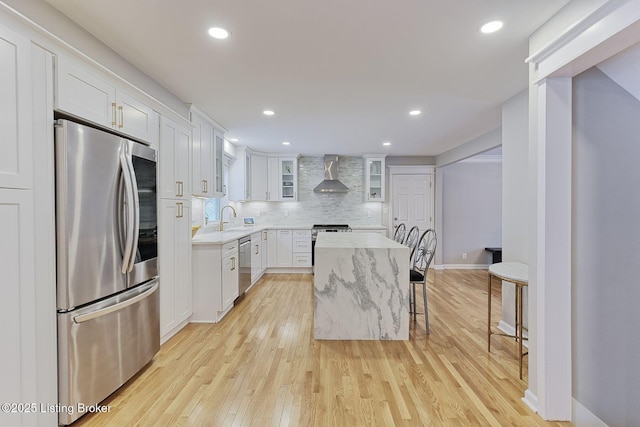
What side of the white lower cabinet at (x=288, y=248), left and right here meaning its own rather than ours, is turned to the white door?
left

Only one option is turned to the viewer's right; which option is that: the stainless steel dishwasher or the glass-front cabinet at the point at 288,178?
the stainless steel dishwasher

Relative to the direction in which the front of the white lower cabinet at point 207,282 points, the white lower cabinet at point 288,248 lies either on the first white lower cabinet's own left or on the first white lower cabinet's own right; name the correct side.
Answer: on the first white lower cabinet's own left

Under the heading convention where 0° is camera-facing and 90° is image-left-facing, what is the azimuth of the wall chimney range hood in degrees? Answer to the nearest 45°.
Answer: approximately 0°

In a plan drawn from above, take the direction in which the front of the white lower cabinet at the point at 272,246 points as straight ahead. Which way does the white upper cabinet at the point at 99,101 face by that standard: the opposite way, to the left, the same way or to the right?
to the left

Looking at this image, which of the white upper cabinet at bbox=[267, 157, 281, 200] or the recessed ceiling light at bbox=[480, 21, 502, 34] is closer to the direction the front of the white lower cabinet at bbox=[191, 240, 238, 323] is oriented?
the recessed ceiling light

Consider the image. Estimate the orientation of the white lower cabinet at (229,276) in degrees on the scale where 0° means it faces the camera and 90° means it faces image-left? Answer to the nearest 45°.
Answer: approximately 270°

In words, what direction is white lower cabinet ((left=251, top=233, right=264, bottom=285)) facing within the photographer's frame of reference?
facing to the right of the viewer

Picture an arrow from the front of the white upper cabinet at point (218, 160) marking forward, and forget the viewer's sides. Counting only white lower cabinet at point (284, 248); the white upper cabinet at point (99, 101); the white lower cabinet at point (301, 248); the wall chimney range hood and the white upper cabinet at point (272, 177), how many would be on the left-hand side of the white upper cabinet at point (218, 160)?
4

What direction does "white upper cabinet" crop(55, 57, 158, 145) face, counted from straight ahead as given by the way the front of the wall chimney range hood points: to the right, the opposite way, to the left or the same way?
to the left
